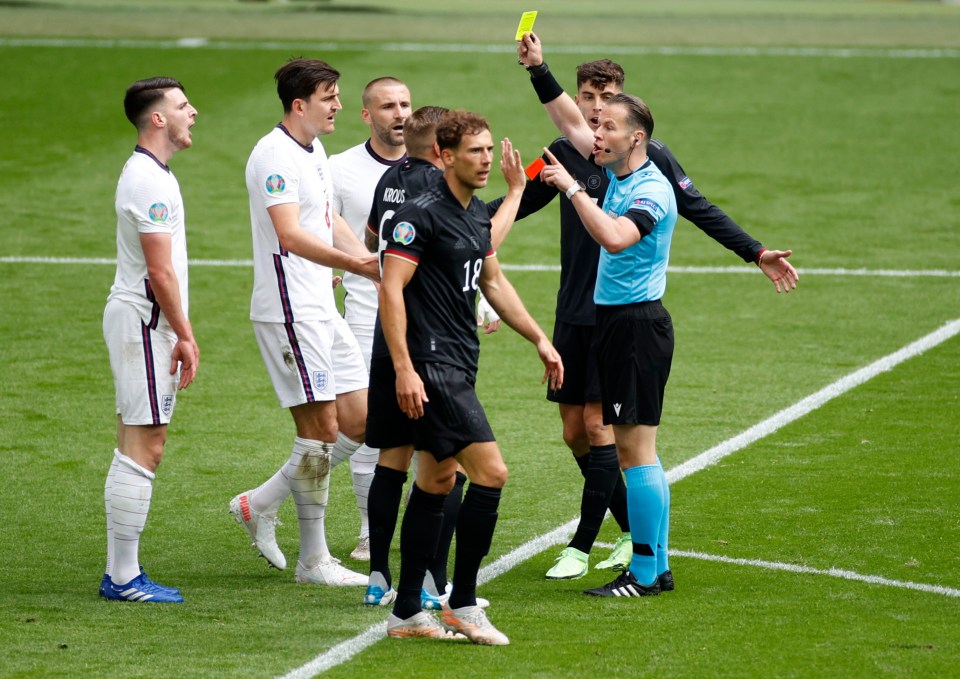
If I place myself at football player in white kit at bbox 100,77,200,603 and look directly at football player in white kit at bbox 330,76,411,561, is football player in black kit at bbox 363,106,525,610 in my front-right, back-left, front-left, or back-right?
front-right

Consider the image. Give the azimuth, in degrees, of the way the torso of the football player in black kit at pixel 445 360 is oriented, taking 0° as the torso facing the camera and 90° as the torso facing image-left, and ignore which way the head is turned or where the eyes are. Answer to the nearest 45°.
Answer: approximately 315°

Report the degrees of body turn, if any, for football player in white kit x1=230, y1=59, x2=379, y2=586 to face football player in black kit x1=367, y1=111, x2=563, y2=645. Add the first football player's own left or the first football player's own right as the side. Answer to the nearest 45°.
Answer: approximately 45° to the first football player's own right

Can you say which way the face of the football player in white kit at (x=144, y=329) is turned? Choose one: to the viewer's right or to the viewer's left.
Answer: to the viewer's right

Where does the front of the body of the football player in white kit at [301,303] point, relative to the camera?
to the viewer's right

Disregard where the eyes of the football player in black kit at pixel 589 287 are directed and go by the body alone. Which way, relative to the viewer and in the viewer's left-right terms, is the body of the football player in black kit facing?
facing the viewer and to the left of the viewer

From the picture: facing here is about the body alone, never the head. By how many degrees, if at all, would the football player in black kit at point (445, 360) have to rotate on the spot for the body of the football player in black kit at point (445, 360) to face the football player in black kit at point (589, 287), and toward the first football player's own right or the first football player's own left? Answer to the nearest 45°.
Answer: approximately 90° to the first football player's own left

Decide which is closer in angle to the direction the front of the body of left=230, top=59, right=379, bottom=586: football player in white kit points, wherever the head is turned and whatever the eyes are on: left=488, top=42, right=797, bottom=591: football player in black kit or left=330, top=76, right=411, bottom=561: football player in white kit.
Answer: the football player in black kit

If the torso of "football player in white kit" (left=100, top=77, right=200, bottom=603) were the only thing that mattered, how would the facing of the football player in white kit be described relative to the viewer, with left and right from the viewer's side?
facing to the right of the viewer
